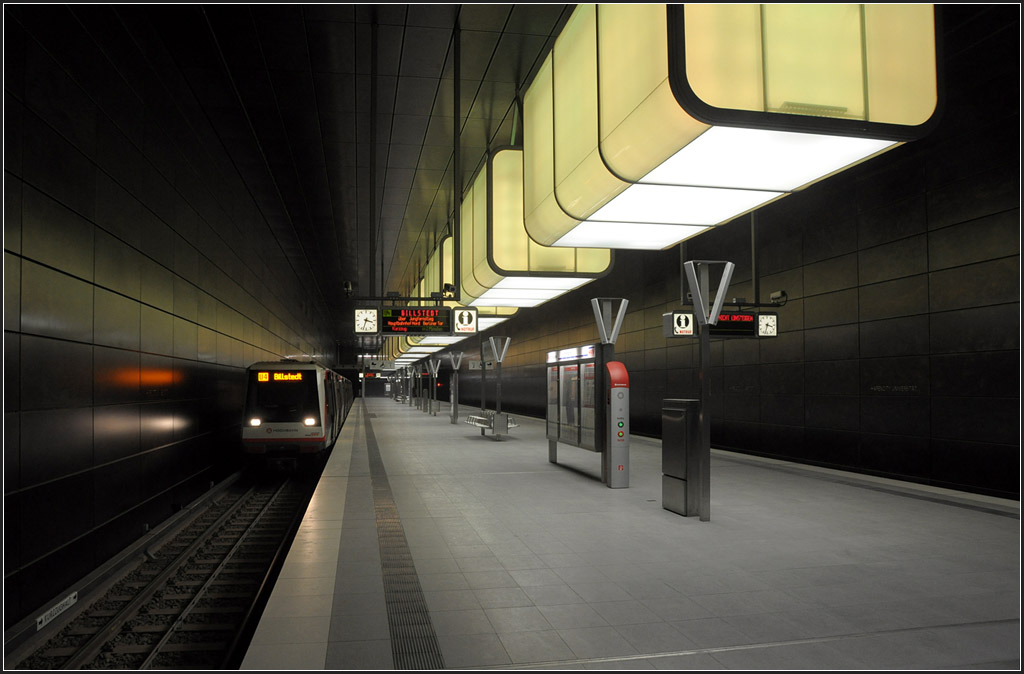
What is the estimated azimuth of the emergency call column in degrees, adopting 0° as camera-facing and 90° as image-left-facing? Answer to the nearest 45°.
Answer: approximately 0°

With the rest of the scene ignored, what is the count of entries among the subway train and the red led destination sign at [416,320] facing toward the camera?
2

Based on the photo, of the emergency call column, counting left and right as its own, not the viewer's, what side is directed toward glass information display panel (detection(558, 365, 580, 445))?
back

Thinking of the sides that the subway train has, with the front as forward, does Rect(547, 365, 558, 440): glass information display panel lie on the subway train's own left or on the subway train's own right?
on the subway train's own left

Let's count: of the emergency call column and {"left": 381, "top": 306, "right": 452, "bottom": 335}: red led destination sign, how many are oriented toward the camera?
2

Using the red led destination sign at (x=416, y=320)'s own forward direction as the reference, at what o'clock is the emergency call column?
The emergency call column is roughly at 11 o'clock from the red led destination sign.
